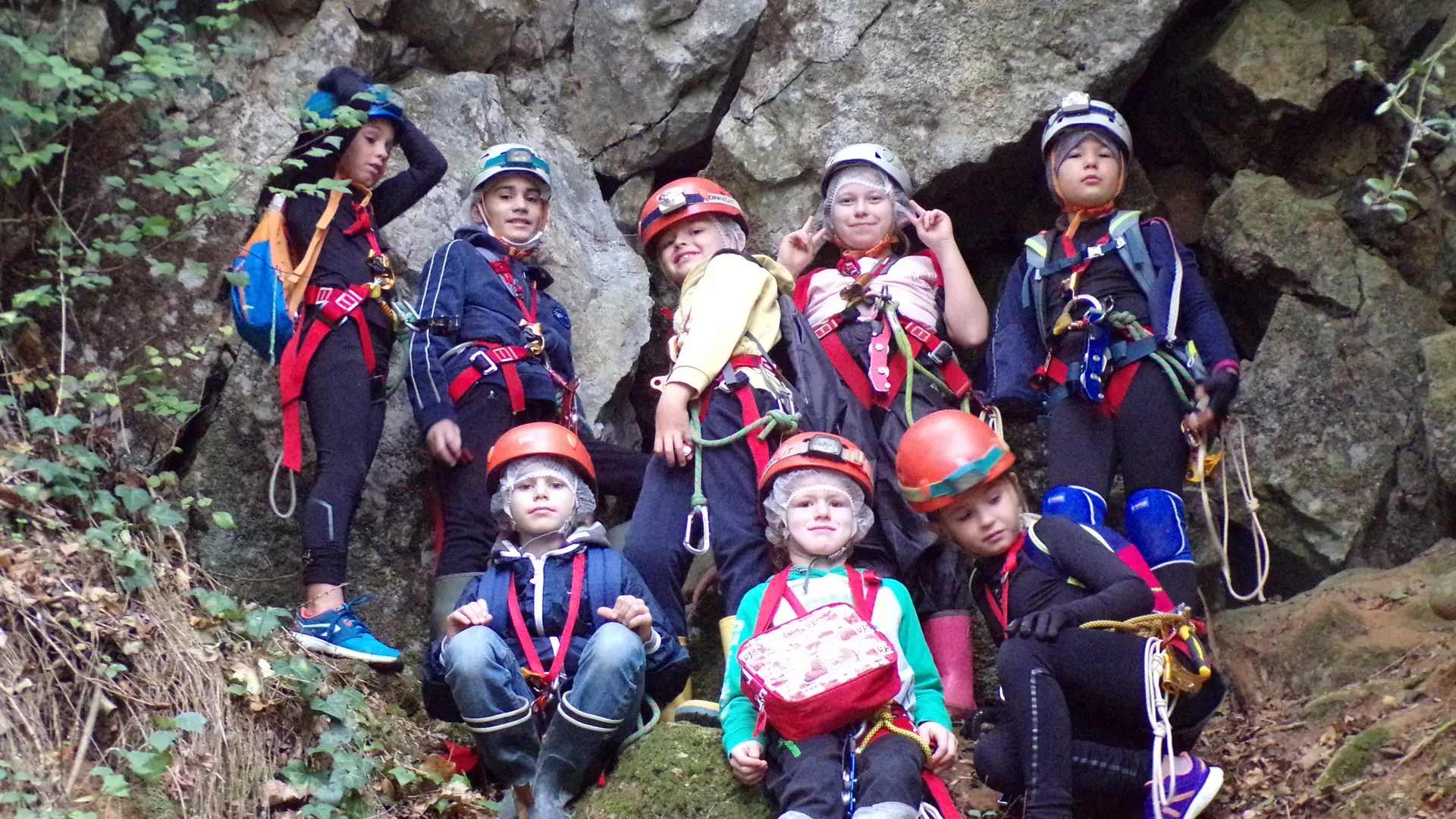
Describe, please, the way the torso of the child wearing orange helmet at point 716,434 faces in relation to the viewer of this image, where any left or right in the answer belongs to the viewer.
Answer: facing the viewer and to the left of the viewer

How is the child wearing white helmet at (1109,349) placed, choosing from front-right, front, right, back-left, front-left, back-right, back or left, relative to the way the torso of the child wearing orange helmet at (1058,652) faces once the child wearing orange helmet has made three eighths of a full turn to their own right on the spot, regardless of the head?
front

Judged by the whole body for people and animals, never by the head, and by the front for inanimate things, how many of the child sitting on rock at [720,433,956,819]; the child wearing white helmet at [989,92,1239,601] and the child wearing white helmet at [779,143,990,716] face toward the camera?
3

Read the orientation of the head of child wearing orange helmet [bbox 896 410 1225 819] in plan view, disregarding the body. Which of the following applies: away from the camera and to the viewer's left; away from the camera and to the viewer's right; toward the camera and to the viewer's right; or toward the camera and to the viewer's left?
toward the camera and to the viewer's left

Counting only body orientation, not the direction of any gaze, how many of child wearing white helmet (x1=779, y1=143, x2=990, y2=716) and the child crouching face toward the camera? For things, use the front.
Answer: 2

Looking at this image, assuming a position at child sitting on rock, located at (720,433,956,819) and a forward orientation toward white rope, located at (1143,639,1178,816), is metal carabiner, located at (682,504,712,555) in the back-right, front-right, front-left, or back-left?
back-left

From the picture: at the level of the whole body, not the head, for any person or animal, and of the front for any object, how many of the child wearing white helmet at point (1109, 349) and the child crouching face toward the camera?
2

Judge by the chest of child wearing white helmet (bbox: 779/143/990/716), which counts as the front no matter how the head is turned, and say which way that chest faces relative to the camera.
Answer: toward the camera

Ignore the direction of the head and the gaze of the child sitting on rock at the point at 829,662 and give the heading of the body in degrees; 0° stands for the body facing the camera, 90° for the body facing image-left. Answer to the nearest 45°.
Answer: approximately 0°

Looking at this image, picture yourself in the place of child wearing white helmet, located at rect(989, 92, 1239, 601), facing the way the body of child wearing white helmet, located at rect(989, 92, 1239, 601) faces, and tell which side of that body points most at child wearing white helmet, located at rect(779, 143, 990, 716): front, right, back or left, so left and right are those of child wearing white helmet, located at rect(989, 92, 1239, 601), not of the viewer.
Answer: right

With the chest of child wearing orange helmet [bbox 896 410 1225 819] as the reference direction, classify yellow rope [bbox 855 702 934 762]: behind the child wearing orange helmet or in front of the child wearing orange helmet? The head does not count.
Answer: in front

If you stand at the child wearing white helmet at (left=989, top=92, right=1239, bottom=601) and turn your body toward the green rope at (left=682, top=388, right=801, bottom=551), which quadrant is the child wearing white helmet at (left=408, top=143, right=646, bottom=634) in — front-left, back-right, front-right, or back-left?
front-right

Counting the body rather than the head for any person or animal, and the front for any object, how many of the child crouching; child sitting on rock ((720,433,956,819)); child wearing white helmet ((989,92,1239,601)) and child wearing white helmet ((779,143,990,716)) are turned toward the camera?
4

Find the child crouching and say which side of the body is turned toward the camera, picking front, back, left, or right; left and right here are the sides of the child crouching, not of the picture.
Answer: front
